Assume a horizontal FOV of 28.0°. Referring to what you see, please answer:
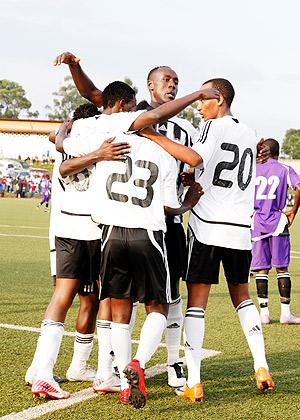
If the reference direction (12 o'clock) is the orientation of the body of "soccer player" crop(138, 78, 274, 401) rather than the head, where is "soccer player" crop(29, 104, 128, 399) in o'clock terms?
"soccer player" crop(29, 104, 128, 399) is roughly at 10 o'clock from "soccer player" crop(138, 78, 274, 401).

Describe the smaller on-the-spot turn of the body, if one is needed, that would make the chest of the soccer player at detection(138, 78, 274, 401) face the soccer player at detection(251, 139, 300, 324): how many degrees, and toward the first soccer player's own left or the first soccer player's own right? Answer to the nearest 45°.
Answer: approximately 45° to the first soccer player's own right

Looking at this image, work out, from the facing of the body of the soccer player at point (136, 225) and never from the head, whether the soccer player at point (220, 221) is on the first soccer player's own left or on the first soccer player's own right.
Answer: on the first soccer player's own right

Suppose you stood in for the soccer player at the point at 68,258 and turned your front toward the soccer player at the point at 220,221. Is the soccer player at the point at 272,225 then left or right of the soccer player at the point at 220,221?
left

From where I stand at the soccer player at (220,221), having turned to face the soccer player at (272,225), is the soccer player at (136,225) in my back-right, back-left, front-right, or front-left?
back-left

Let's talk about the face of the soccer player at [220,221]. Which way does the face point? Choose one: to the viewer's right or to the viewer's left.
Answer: to the viewer's left

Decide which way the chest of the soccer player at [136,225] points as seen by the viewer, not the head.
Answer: away from the camera

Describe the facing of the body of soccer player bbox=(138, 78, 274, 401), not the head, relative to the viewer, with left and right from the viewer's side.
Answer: facing away from the viewer and to the left of the viewer
